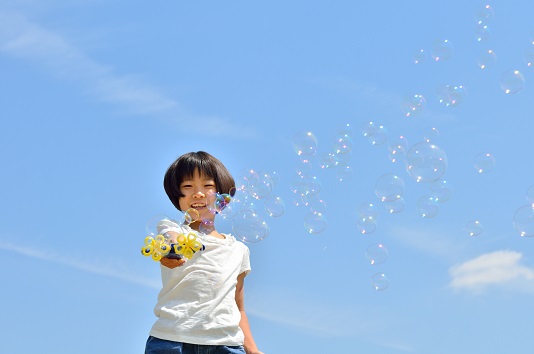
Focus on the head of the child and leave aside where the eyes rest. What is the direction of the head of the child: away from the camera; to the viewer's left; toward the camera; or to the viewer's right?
toward the camera

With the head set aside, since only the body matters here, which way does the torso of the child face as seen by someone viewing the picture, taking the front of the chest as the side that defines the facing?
toward the camera
